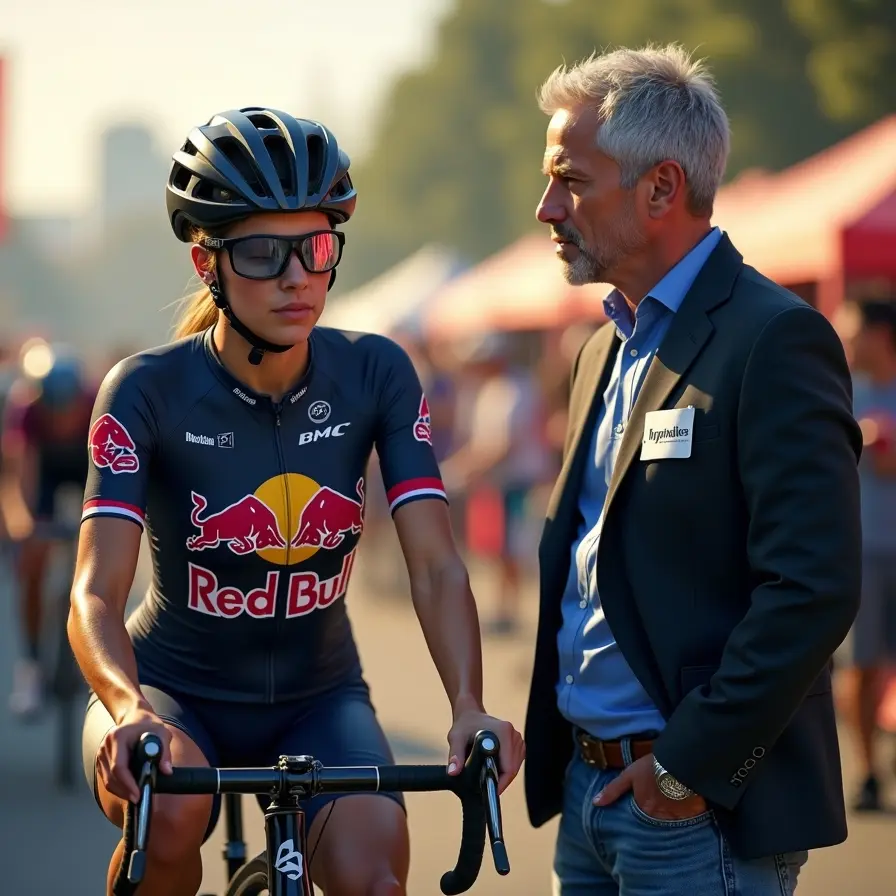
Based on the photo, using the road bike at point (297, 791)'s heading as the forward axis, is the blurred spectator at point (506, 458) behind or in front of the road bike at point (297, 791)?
behind

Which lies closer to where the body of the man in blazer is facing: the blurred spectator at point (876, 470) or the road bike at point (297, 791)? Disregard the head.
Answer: the road bike

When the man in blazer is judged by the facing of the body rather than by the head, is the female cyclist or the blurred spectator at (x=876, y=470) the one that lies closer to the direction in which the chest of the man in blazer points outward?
the female cyclist

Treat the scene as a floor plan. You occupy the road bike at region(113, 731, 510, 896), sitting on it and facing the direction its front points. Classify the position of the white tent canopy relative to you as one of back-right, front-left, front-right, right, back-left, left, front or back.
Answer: back

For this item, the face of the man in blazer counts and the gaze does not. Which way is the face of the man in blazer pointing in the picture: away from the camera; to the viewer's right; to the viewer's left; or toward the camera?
to the viewer's left

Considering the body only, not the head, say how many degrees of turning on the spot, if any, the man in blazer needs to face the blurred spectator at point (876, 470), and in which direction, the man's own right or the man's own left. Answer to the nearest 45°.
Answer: approximately 135° to the man's own right

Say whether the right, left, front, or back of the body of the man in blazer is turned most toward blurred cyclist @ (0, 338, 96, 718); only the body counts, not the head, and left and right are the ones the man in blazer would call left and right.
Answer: right

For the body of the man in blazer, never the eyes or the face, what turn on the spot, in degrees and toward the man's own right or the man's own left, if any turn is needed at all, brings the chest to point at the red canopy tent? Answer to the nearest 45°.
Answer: approximately 135° to the man's own right
